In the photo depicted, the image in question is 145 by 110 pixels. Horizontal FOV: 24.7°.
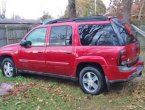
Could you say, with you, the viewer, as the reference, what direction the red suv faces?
facing away from the viewer and to the left of the viewer
